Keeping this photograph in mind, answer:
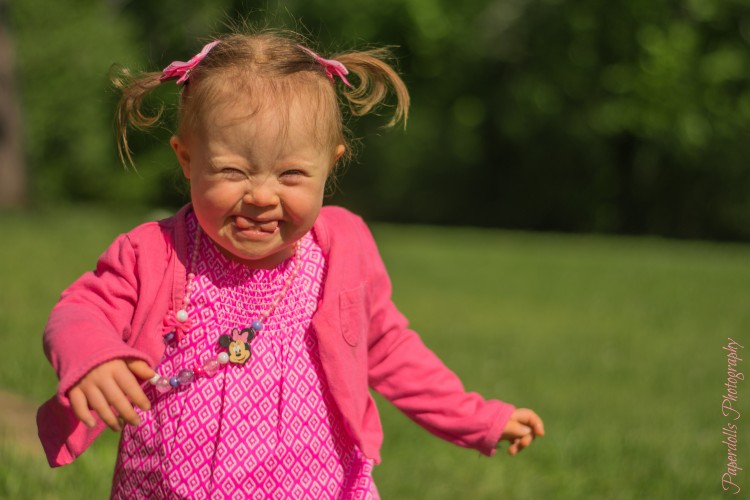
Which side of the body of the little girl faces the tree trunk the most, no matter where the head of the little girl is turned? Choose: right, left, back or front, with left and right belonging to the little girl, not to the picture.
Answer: back

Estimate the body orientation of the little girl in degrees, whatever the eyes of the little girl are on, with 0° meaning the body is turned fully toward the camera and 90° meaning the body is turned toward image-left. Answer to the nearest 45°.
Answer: approximately 0°
